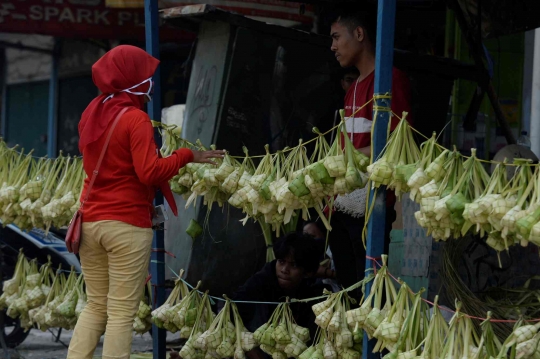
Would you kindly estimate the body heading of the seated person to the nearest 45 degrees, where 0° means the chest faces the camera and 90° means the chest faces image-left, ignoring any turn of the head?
approximately 0°

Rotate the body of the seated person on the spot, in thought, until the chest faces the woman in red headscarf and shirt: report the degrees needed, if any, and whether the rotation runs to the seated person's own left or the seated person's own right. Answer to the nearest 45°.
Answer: approximately 45° to the seated person's own right

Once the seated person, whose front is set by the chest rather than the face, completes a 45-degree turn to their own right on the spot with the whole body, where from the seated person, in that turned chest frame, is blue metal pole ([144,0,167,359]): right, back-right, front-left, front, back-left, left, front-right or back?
front-right

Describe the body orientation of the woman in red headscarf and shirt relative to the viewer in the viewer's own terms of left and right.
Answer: facing away from the viewer and to the right of the viewer

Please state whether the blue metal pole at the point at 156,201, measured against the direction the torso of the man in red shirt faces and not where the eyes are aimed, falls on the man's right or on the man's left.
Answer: on the man's right

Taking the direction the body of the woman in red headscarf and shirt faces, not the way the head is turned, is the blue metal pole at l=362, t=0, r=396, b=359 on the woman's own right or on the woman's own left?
on the woman's own right

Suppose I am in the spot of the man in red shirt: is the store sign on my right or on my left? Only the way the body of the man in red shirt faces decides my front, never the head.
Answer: on my right

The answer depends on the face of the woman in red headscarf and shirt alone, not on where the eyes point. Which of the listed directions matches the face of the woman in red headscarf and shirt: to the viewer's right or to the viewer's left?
to the viewer's right
